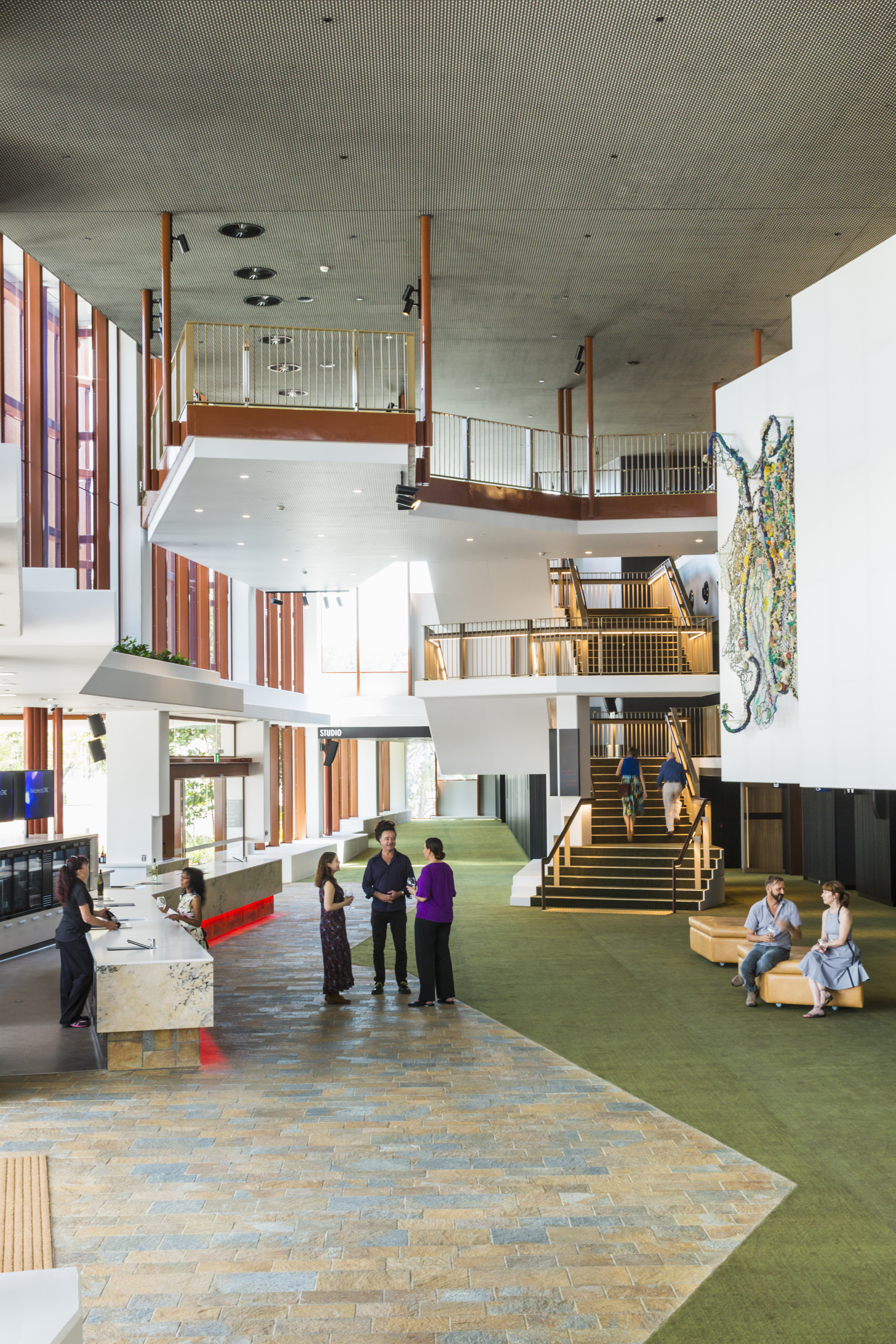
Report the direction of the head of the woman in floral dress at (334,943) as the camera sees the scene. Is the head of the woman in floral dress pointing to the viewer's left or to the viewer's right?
to the viewer's right

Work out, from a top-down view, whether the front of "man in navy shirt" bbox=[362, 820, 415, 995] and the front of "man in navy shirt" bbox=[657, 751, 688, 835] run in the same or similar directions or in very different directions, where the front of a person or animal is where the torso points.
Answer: very different directions

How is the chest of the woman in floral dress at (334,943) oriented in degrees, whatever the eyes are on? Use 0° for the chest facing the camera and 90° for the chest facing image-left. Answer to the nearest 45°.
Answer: approximately 270°

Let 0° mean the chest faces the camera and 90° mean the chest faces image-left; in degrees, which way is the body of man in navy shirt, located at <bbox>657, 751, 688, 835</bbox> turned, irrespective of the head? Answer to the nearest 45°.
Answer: approximately 180°

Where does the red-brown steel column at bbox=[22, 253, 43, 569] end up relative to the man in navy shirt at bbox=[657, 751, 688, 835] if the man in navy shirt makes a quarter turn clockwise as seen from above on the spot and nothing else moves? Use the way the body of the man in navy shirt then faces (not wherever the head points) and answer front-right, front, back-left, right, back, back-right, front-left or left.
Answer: back-right

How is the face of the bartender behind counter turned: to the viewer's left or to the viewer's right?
to the viewer's right

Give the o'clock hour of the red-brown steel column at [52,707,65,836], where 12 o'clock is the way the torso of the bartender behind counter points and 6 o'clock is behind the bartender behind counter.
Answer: The red-brown steel column is roughly at 9 o'clock from the bartender behind counter.

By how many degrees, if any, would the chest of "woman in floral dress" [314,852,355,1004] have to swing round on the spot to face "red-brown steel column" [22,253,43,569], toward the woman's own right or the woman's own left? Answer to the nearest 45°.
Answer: approximately 135° to the woman's own left
